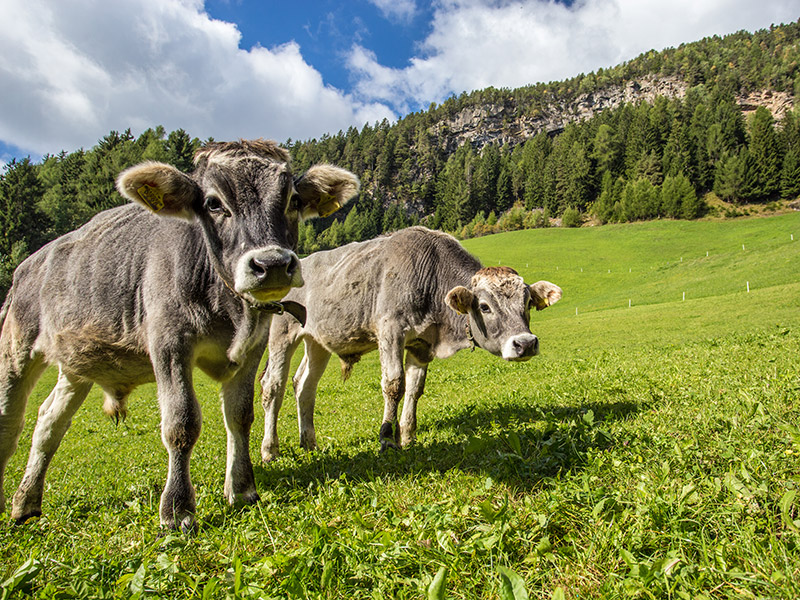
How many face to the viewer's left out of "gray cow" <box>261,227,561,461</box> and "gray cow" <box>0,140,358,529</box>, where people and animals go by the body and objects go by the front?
0

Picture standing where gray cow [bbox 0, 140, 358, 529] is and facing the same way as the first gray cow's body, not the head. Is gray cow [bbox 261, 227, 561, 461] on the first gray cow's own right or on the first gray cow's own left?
on the first gray cow's own left

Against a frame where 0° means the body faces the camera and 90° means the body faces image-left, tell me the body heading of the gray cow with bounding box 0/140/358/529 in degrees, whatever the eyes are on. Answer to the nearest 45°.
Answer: approximately 315°

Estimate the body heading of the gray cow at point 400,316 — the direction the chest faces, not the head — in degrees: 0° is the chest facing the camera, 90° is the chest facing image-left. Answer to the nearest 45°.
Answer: approximately 270°

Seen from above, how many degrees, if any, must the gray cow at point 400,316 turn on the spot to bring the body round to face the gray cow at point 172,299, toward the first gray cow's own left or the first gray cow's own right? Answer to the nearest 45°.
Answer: approximately 135° to the first gray cow's own right
